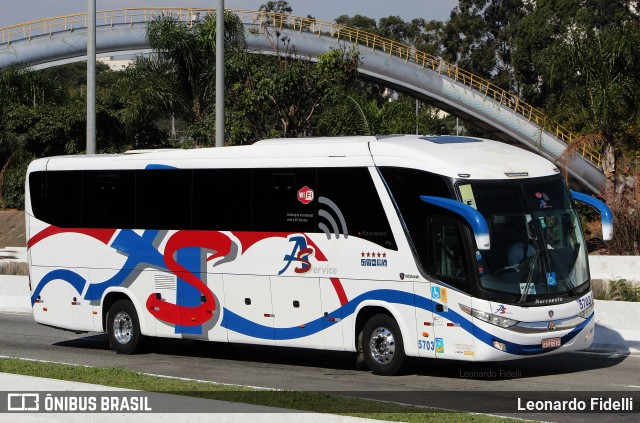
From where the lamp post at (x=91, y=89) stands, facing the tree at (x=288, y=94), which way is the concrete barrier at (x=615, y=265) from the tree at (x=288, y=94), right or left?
right

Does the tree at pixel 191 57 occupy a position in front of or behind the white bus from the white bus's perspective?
behind

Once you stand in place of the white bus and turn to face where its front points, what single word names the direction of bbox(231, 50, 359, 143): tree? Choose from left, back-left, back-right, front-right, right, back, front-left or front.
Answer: back-left

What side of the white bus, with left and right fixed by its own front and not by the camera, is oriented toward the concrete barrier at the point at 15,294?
back

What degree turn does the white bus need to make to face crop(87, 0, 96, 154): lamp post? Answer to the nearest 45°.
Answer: approximately 180°

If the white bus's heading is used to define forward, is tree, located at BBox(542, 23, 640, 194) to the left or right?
on its left

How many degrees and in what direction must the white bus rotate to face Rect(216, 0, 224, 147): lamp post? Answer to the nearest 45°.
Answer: approximately 135° to its left

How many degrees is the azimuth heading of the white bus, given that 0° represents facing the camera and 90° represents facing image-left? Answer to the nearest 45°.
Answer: approximately 315°
